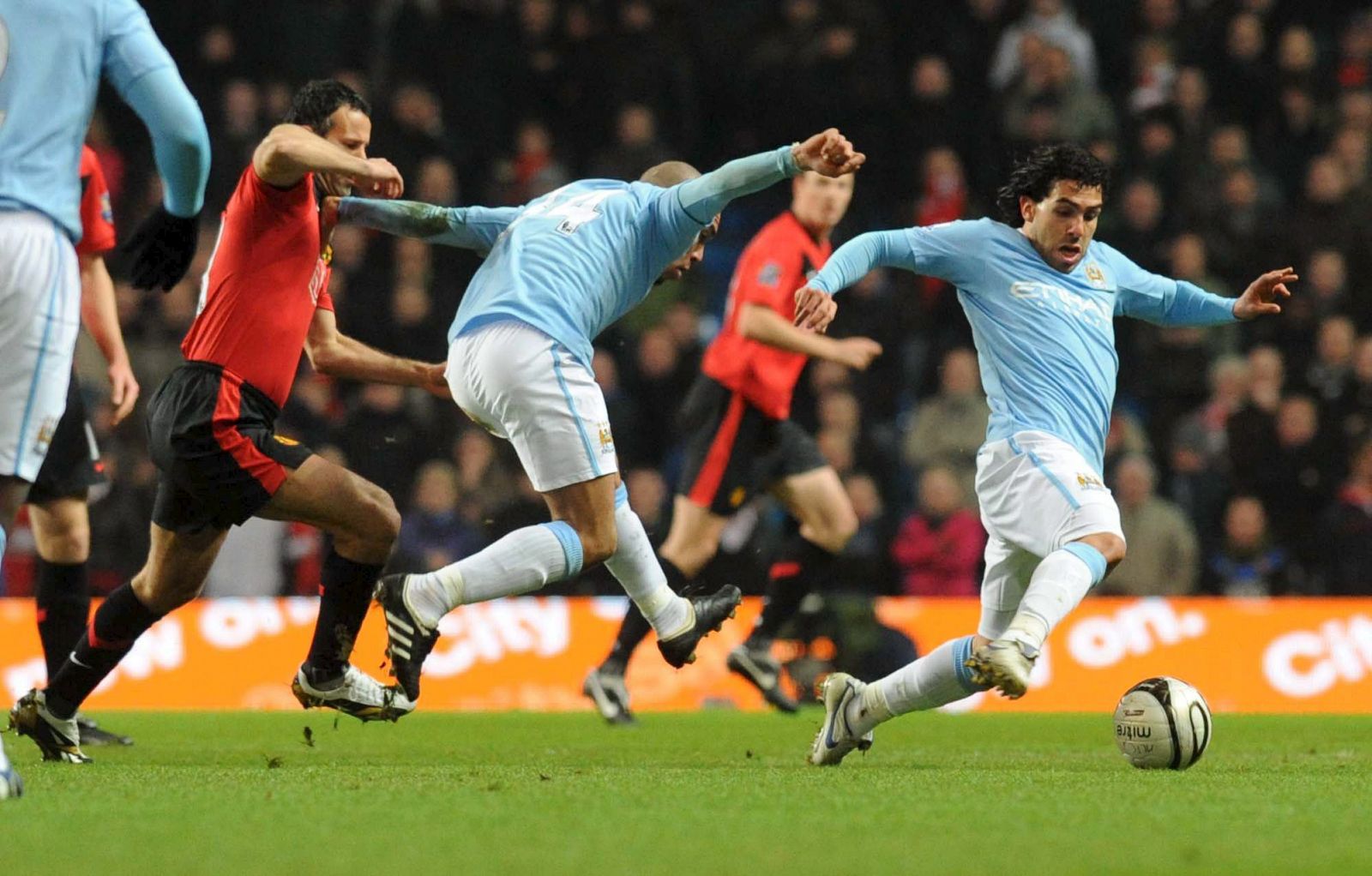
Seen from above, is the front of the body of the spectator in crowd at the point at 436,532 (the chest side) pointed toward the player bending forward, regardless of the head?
yes

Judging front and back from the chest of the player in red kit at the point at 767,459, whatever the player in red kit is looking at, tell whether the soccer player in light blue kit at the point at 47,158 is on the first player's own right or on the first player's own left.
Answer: on the first player's own right

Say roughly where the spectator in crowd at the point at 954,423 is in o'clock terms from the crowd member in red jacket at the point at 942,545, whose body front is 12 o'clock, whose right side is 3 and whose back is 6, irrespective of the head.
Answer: The spectator in crowd is roughly at 6 o'clock from the crowd member in red jacket.

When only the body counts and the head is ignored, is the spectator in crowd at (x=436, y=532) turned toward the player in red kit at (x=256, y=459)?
yes

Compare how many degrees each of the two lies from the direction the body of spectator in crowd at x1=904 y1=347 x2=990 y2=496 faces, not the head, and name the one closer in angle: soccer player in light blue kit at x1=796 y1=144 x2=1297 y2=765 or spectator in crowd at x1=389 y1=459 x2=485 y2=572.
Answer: the soccer player in light blue kit

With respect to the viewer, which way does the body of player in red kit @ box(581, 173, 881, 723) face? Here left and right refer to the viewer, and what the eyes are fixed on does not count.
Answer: facing to the right of the viewer

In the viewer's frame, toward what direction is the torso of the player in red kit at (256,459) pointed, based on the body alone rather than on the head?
to the viewer's right

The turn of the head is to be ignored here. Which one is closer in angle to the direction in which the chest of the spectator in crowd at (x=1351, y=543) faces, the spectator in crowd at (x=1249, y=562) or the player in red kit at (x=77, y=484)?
the player in red kit

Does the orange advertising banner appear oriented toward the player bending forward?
yes

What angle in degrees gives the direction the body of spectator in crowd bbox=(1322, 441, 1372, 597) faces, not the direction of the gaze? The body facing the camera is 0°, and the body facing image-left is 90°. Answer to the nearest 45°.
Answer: approximately 0°

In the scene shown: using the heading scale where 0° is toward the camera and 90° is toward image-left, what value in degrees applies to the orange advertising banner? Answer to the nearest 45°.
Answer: approximately 0°
